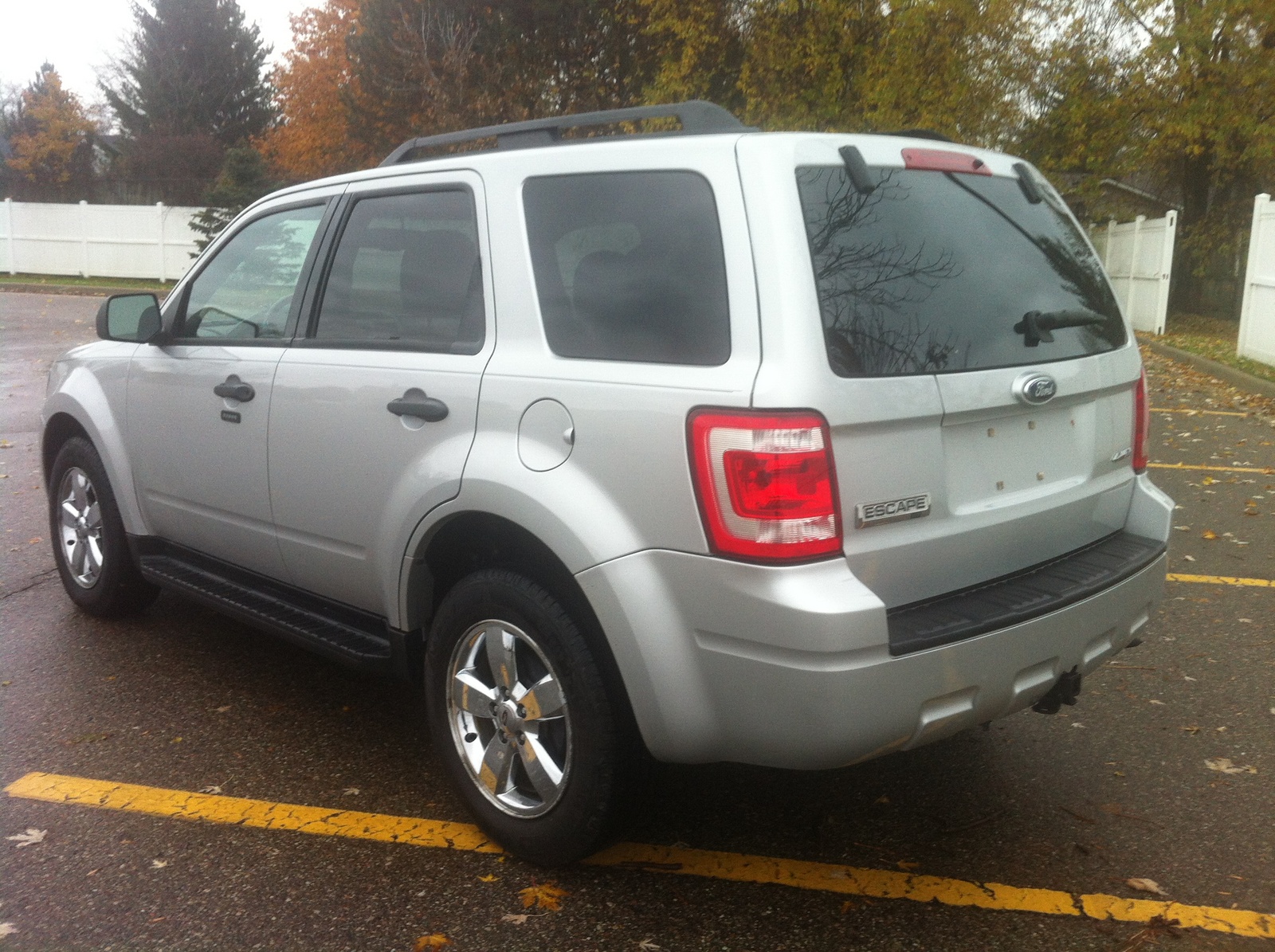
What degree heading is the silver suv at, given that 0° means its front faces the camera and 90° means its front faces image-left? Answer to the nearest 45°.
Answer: approximately 135°

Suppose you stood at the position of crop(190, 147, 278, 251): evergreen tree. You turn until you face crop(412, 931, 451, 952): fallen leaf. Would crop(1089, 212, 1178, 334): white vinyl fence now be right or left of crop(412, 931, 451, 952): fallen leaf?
left

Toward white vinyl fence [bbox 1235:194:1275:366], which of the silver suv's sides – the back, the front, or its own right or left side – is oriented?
right

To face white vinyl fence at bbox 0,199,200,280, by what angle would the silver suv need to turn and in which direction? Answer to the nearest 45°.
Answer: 0° — it already faces it

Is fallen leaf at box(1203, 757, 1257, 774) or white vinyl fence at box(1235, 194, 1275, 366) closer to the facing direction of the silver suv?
the white vinyl fence

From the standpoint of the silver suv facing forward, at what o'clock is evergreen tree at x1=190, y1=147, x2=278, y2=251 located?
The evergreen tree is roughly at 1 o'clock from the silver suv.

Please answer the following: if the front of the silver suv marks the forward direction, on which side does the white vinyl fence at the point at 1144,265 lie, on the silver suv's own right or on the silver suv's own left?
on the silver suv's own right

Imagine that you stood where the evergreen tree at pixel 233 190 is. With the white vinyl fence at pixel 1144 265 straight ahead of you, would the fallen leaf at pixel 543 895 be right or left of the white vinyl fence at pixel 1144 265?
right
